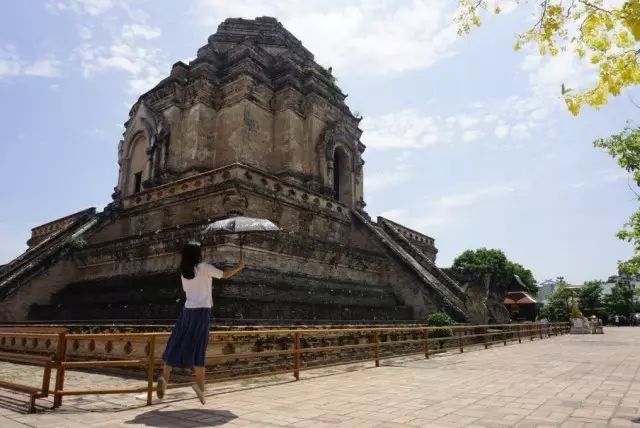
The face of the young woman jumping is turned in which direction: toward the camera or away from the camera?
away from the camera

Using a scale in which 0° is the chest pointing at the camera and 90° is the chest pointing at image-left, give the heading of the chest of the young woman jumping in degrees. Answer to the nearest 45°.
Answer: approximately 225°
